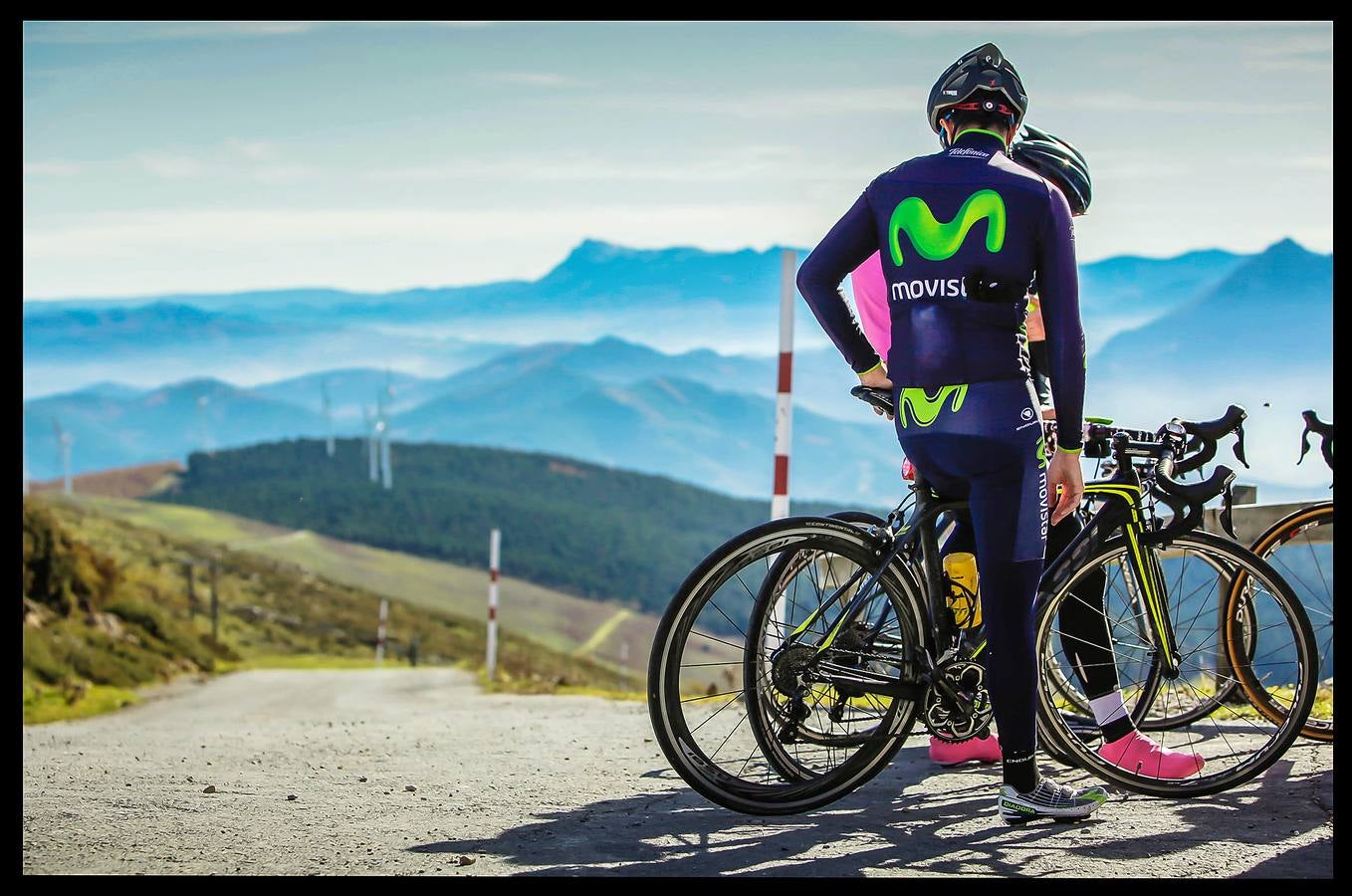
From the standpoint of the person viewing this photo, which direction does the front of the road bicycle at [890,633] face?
facing to the right of the viewer

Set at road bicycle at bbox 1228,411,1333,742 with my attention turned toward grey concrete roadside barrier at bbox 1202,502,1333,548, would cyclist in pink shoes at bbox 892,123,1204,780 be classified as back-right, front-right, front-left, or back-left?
back-left

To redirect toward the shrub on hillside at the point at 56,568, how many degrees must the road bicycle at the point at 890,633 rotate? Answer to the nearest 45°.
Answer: approximately 135° to its left

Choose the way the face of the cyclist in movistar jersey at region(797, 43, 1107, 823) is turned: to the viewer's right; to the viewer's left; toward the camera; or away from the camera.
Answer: away from the camera

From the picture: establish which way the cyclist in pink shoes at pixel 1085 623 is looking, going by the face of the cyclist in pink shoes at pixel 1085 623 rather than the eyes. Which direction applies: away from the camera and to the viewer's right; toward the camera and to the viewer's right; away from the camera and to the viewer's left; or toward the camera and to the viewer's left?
away from the camera and to the viewer's right

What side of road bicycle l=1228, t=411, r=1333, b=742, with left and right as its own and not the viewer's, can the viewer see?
left

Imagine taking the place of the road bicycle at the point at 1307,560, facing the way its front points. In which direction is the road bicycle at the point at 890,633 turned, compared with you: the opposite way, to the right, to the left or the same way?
the opposite way

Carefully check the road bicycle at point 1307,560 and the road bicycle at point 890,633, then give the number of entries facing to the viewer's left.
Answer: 1

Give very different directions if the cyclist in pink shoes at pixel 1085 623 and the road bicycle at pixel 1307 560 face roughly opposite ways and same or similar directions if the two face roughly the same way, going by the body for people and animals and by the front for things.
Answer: very different directions
